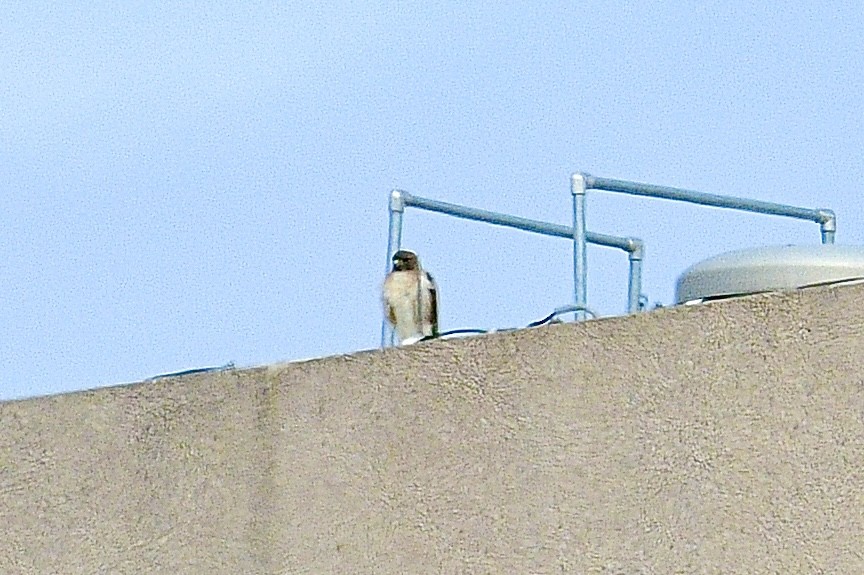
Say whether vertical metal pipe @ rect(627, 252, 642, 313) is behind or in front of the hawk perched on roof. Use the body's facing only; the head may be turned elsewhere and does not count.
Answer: behind

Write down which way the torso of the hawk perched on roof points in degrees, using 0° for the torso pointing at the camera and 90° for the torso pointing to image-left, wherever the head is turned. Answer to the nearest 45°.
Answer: approximately 45°

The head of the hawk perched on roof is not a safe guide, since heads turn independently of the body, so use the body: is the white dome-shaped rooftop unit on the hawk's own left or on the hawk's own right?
on the hawk's own left

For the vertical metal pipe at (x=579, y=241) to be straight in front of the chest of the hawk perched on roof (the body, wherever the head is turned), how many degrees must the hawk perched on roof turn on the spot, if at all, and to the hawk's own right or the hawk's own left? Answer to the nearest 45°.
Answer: approximately 90° to the hawk's own left
